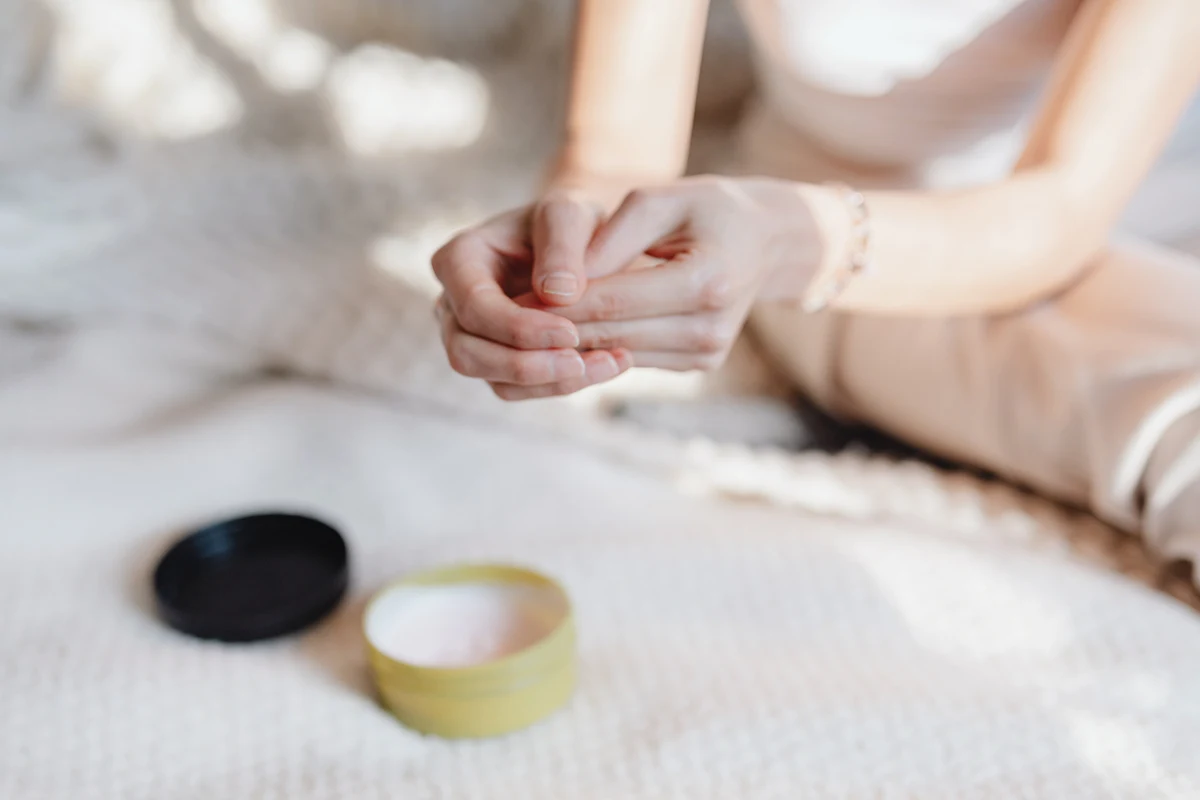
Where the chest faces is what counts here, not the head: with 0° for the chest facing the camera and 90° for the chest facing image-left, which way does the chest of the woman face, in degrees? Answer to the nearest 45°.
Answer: approximately 45°
